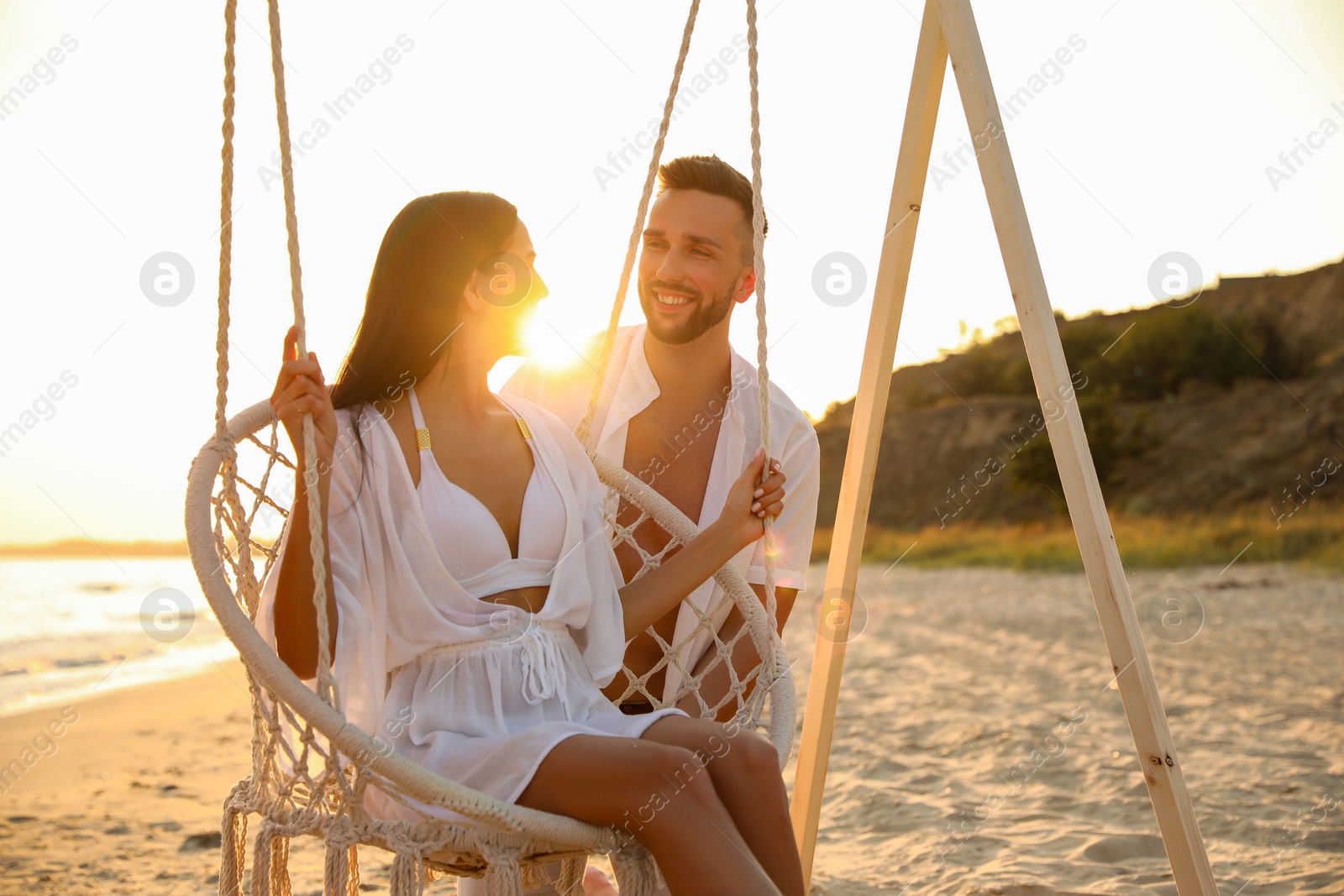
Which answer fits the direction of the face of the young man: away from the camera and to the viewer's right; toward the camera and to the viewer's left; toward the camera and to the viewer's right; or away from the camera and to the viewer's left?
toward the camera and to the viewer's left

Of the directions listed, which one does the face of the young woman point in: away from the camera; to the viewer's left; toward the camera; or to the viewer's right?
to the viewer's right

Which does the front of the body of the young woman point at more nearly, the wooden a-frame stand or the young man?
the wooden a-frame stand

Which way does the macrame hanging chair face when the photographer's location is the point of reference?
facing the viewer and to the right of the viewer

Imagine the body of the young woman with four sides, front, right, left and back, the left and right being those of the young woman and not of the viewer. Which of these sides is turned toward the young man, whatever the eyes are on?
left

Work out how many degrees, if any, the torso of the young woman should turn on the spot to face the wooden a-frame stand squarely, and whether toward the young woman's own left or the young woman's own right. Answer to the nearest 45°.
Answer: approximately 45° to the young woman's own left
